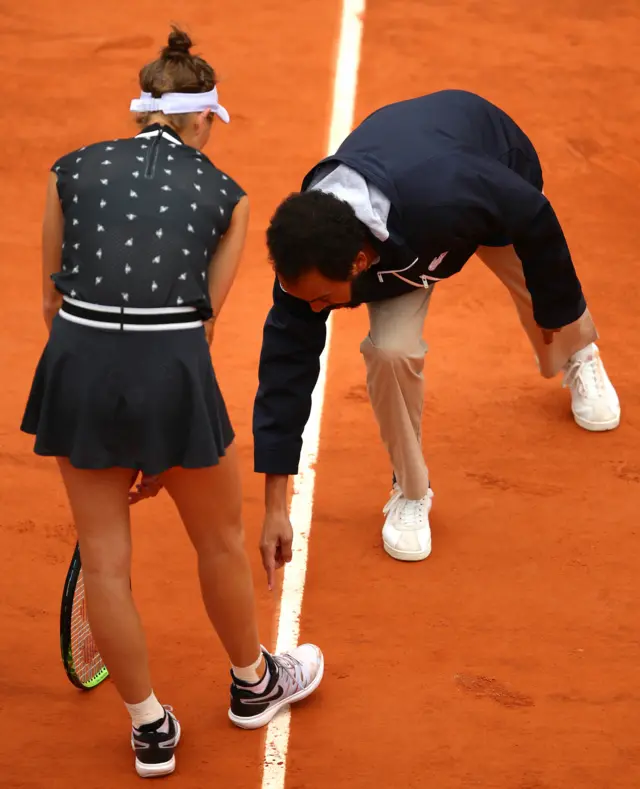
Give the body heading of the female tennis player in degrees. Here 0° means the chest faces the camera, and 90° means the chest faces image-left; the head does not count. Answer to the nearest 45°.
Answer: approximately 180°

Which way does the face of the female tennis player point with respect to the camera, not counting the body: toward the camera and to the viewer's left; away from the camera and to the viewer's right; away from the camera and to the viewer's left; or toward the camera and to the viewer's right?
away from the camera and to the viewer's right
